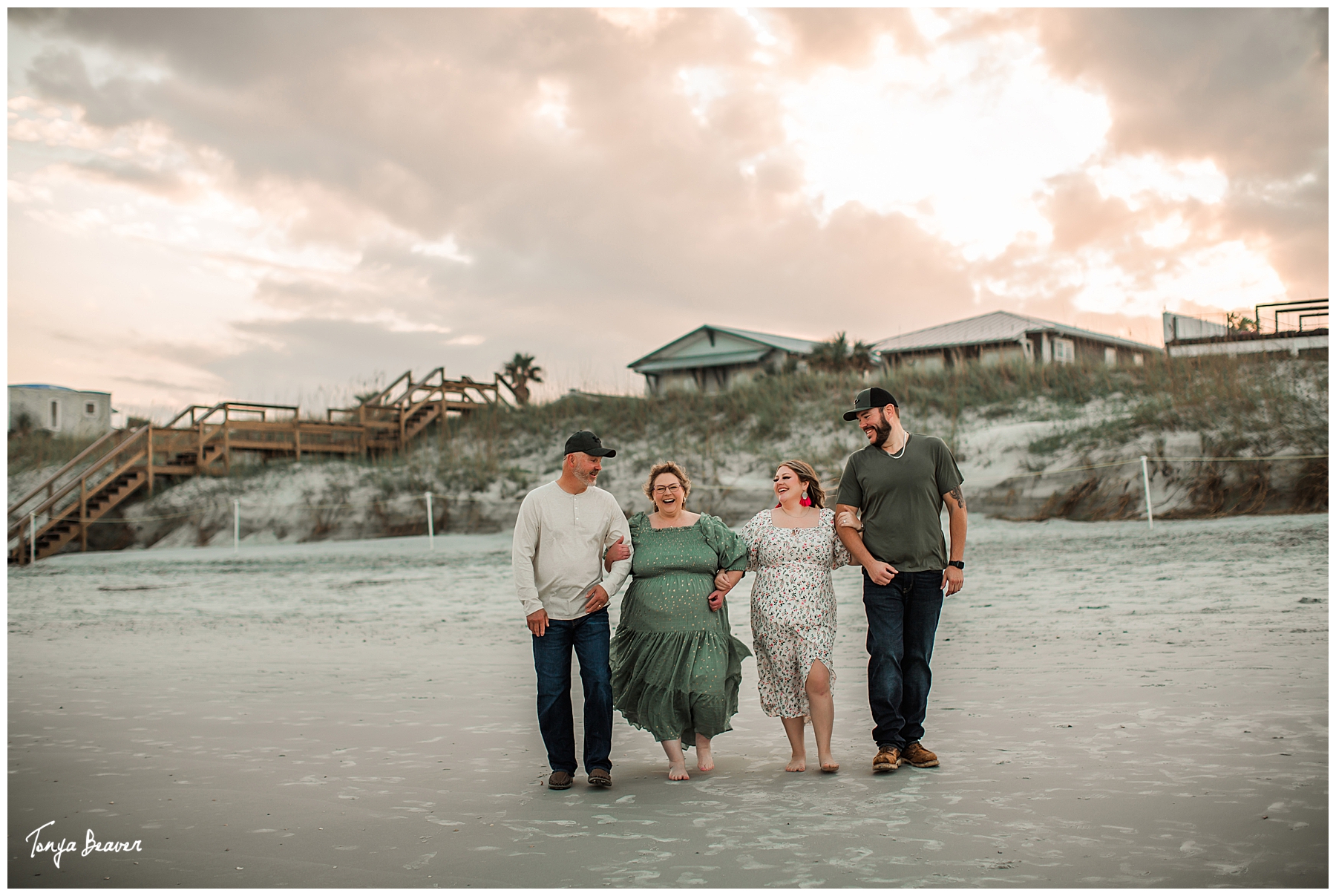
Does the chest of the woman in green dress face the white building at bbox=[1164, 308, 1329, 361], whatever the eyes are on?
no

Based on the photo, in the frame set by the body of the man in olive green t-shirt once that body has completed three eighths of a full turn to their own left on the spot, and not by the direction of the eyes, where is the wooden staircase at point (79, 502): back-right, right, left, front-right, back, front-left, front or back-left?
left

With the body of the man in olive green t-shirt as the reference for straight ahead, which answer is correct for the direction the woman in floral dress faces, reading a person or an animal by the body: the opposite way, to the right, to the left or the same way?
the same way

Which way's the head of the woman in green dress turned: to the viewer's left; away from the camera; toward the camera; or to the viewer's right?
toward the camera

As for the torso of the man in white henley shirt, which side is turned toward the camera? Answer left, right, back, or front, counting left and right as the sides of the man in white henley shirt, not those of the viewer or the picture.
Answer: front

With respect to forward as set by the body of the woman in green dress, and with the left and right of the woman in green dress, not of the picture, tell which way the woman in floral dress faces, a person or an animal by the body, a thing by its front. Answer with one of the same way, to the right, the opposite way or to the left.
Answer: the same way

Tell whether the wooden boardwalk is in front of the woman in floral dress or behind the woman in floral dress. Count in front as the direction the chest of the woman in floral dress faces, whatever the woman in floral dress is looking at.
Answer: behind

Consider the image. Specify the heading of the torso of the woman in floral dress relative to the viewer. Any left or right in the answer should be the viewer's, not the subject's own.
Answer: facing the viewer

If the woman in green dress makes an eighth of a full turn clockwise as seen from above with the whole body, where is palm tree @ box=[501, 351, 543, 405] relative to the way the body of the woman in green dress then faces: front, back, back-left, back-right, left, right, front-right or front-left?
back-right

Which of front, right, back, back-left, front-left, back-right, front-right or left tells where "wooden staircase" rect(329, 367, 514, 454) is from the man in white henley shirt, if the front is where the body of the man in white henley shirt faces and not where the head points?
back

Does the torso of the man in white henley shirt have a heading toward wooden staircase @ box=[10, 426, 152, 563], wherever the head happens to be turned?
no

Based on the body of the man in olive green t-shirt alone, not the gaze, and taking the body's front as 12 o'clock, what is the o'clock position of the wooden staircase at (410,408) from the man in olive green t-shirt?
The wooden staircase is roughly at 5 o'clock from the man in olive green t-shirt.

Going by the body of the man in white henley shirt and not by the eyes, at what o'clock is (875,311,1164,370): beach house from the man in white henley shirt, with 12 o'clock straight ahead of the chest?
The beach house is roughly at 7 o'clock from the man in white henley shirt.

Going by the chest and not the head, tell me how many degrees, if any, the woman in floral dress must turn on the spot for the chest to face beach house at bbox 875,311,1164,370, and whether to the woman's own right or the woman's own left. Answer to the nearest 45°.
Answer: approximately 180°

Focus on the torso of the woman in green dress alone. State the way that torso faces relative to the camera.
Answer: toward the camera

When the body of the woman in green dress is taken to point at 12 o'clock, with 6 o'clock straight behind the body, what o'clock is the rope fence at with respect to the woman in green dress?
The rope fence is roughly at 7 o'clock from the woman in green dress.
